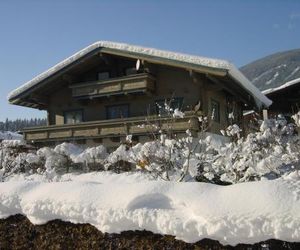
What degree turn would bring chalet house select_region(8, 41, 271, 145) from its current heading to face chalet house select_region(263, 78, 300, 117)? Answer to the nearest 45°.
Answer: approximately 135° to its left

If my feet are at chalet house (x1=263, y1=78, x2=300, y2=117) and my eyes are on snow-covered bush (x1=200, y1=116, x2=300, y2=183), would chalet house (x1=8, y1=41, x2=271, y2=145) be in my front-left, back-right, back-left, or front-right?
front-right

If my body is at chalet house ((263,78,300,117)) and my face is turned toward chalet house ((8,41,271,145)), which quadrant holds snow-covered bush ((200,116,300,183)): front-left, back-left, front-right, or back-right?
front-left

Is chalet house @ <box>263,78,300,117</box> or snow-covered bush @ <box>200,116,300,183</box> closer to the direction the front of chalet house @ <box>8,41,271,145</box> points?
the snow-covered bush

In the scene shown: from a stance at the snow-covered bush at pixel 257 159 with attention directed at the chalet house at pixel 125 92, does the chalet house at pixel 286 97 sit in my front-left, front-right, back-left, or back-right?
front-right

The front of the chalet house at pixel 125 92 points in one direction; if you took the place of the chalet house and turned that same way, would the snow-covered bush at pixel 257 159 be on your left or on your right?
on your left
